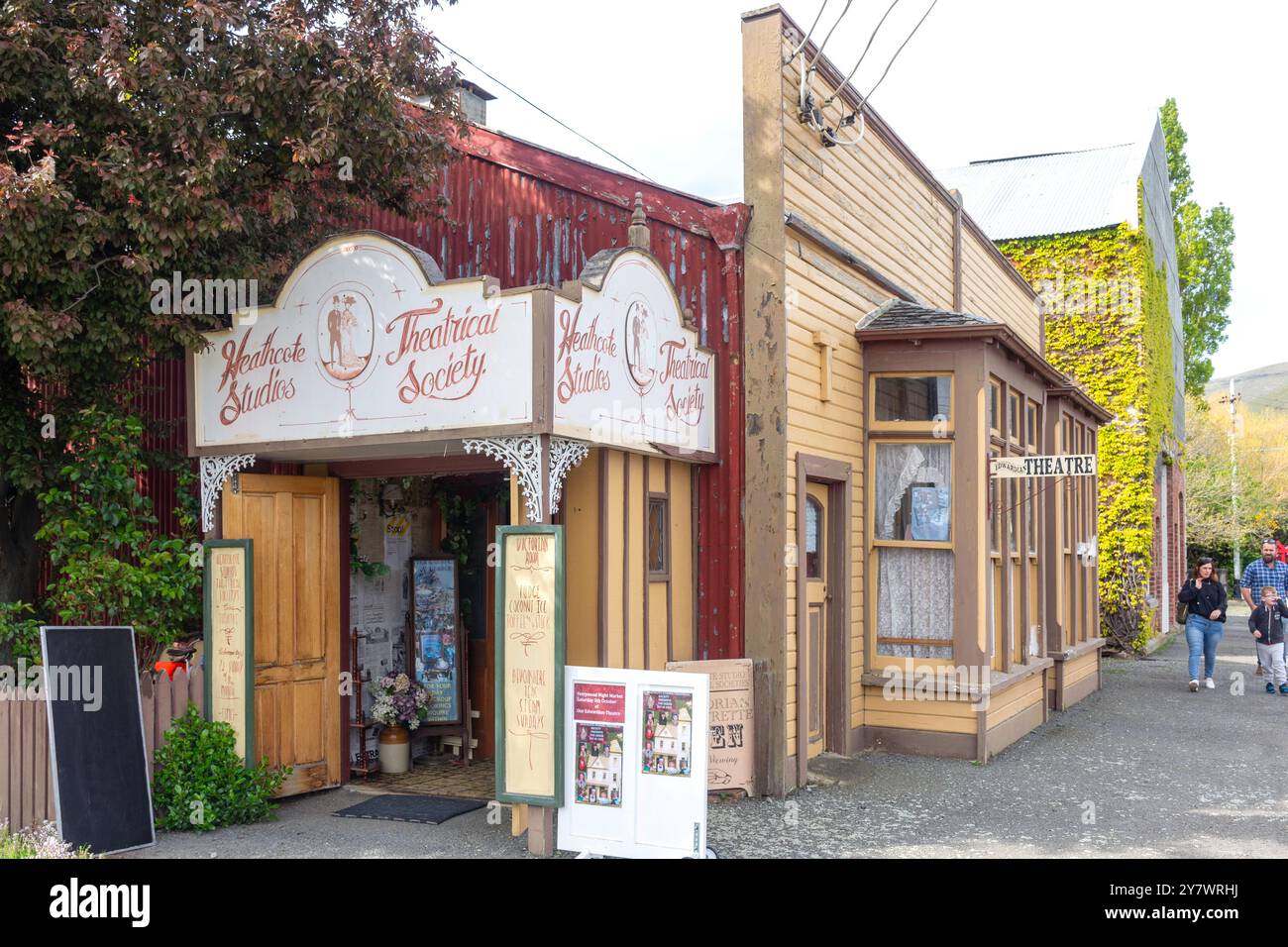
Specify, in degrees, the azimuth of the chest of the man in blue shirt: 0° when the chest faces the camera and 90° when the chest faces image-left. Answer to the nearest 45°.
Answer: approximately 0°

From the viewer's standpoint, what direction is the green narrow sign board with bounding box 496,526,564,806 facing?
toward the camera

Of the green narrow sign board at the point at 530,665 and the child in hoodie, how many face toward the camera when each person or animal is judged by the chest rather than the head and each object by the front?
2

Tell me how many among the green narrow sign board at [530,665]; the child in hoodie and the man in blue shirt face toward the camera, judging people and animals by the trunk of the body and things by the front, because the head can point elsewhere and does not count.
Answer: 3

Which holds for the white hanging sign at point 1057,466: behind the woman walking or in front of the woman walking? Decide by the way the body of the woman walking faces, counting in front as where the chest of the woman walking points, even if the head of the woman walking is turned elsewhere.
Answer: in front

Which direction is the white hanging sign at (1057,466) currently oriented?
toward the camera

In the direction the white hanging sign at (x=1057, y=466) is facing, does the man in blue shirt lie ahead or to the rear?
to the rear

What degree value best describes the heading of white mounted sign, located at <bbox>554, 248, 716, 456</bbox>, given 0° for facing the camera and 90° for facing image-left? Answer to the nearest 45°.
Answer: approximately 315°

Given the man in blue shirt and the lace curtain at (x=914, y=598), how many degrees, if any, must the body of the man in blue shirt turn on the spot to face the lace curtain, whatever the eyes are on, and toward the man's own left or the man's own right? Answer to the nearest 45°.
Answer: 0° — they already face it
